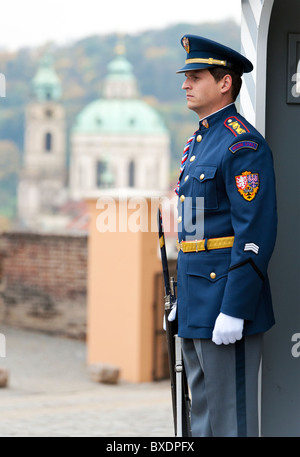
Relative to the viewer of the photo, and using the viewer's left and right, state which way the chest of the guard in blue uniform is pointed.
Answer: facing the viewer and to the left of the viewer

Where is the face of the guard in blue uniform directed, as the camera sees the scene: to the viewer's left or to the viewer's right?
to the viewer's left
